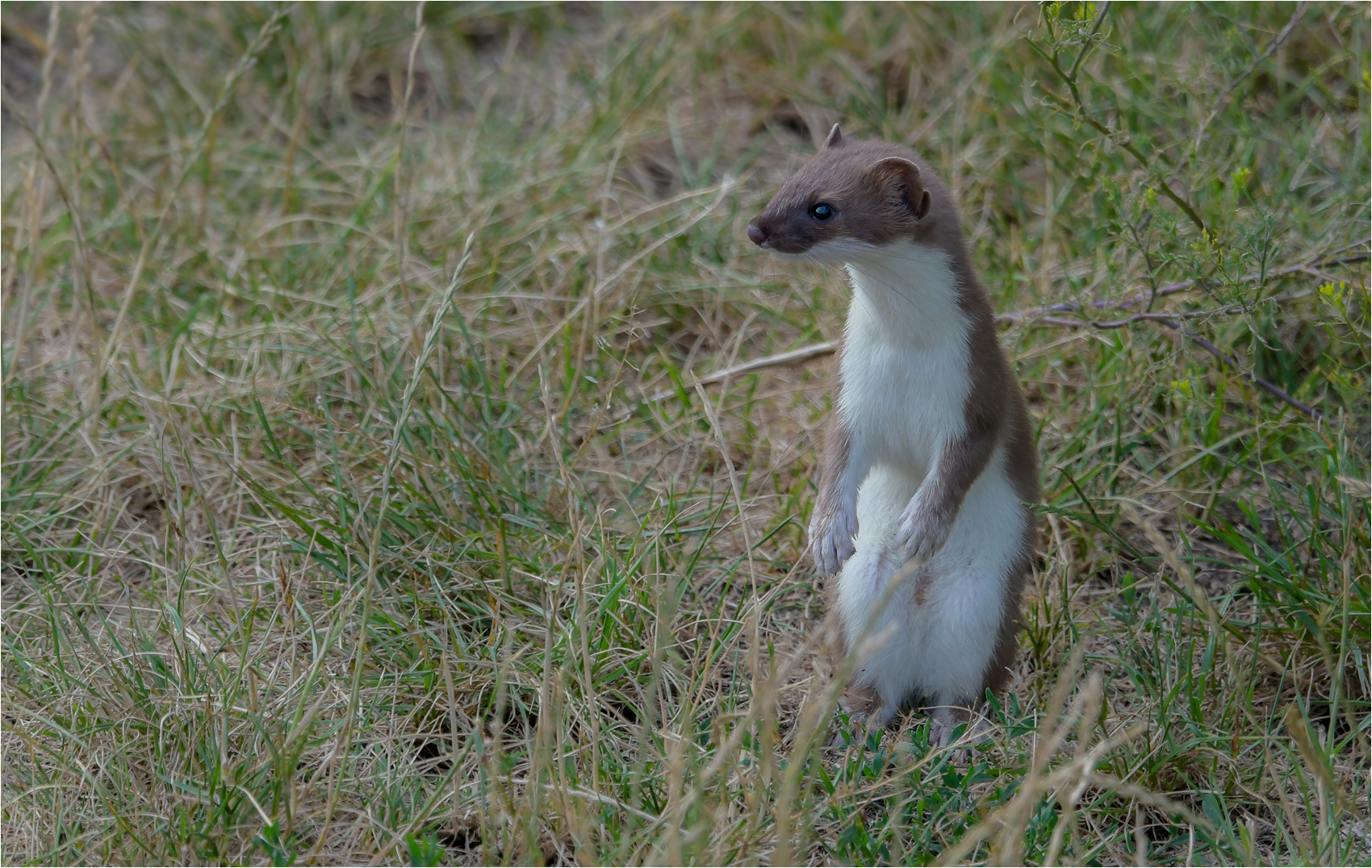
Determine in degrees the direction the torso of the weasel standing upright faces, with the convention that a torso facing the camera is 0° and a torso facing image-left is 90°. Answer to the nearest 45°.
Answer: approximately 45°
